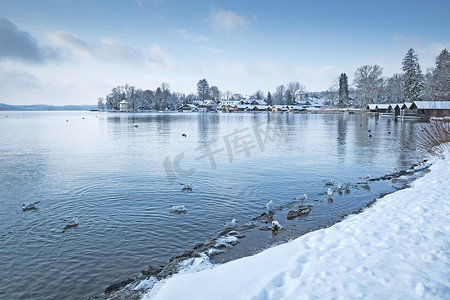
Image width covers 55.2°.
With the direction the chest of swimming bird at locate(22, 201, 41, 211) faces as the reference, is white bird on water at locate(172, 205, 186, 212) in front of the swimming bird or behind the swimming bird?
behind

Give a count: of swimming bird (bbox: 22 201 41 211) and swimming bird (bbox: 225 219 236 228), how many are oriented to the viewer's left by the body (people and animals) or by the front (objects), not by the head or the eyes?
1

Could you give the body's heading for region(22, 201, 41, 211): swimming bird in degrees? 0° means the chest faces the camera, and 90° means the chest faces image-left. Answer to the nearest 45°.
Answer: approximately 90°

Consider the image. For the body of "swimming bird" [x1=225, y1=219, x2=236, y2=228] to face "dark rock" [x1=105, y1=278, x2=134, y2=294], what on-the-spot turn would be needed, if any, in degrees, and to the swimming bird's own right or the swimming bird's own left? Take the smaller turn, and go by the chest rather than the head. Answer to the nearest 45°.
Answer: approximately 135° to the swimming bird's own right

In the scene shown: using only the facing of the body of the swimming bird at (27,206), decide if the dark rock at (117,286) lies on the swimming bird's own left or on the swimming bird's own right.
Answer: on the swimming bird's own left

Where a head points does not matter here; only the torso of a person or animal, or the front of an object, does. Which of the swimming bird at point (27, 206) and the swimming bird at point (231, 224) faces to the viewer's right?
the swimming bird at point (231, 224)

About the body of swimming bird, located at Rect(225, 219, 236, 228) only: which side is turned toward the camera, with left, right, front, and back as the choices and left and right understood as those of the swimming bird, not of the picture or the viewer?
right
